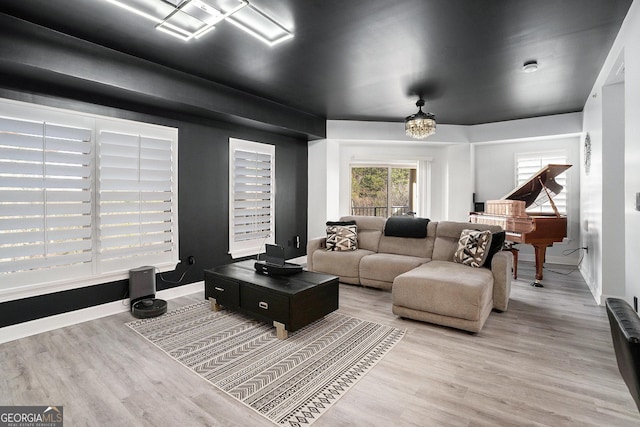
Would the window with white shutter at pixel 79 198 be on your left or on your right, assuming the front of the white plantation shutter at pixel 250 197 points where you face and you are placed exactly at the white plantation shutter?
on your right

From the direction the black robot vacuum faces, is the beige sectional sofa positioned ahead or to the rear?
ahead

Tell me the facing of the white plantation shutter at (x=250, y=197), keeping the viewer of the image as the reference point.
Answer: facing the viewer and to the right of the viewer

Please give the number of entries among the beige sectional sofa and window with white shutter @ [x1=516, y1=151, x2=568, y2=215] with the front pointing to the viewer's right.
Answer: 0

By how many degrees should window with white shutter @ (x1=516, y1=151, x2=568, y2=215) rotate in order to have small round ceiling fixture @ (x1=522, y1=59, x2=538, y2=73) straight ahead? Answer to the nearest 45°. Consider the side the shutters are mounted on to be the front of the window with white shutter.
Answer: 0° — it already faces it

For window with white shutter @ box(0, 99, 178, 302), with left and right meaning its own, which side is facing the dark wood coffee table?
front

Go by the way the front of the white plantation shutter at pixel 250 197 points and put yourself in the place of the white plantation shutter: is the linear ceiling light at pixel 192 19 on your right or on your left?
on your right

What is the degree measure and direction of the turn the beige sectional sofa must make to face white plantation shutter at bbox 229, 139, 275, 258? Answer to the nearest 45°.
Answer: approximately 45° to its right

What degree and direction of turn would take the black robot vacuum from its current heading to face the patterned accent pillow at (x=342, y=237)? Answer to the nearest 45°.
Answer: approximately 45° to its left

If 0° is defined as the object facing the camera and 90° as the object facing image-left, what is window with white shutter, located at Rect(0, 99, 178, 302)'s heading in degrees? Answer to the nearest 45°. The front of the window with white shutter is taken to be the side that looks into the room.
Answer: approximately 315°

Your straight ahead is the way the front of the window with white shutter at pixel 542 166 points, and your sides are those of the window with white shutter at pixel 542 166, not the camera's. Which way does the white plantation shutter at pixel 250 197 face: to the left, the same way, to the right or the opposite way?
to the left

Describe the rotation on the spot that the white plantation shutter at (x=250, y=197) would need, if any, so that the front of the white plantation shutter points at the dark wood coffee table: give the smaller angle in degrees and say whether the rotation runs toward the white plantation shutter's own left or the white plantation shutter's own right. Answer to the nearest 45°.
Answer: approximately 45° to the white plantation shutter's own right

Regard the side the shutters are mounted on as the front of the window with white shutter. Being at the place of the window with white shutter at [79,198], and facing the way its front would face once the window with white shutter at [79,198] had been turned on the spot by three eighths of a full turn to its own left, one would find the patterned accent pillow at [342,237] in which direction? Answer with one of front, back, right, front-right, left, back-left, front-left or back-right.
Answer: right

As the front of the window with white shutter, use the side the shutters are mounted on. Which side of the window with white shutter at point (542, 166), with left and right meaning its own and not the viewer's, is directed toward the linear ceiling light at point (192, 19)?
front
